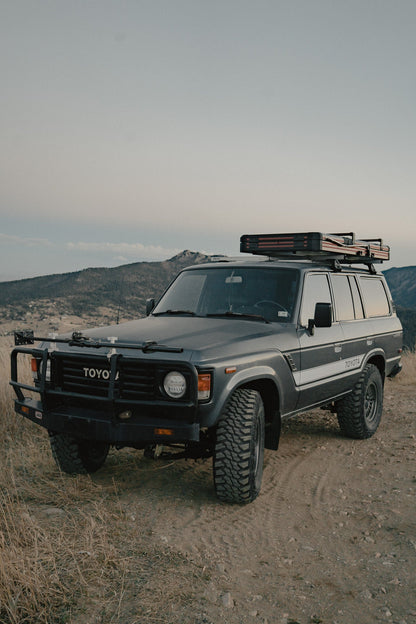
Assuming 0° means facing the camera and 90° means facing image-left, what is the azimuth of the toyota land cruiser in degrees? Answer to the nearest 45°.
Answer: approximately 45°

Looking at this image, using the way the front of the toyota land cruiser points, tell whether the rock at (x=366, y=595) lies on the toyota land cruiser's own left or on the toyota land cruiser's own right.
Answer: on the toyota land cruiser's own left
